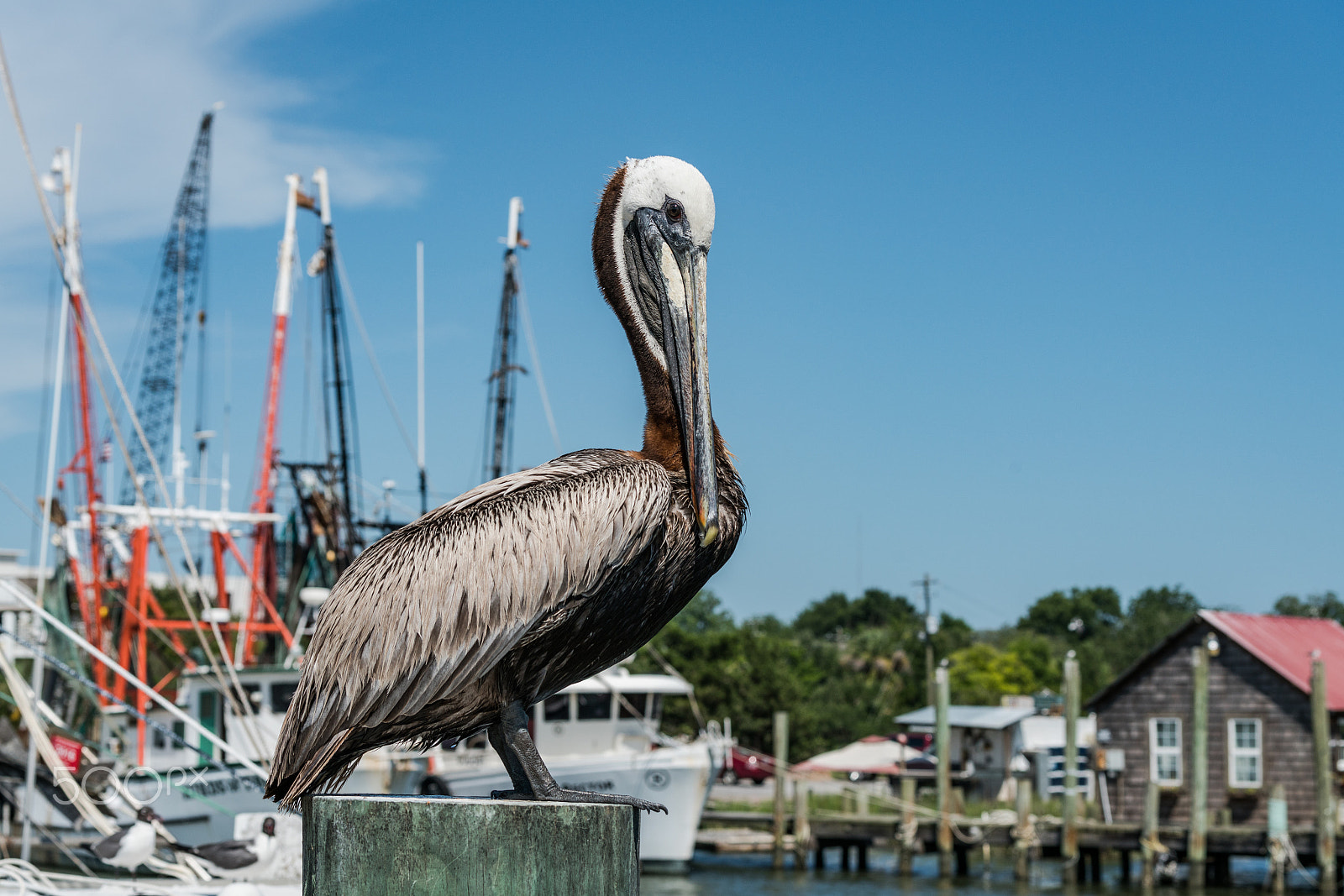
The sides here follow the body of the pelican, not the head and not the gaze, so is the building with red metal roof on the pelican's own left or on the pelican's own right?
on the pelican's own left

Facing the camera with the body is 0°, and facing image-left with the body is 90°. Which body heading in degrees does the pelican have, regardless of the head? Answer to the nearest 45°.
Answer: approximately 270°

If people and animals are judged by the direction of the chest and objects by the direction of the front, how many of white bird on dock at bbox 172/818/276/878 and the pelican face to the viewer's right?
2

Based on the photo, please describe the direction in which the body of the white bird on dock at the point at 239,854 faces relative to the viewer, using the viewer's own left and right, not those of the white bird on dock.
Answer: facing to the right of the viewer

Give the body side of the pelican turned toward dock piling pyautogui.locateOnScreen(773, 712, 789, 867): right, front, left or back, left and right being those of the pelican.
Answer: left

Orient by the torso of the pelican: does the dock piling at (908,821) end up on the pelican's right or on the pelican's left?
on the pelican's left

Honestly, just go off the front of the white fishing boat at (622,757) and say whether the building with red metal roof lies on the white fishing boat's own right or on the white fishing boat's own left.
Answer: on the white fishing boat's own left
